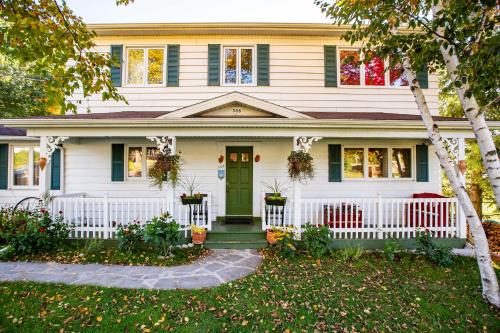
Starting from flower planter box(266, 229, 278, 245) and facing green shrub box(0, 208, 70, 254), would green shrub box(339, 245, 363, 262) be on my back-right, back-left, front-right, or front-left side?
back-left

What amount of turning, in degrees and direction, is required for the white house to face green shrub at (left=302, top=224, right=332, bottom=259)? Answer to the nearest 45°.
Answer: approximately 45° to its left

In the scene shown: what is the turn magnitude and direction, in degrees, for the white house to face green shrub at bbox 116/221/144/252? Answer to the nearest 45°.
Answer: approximately 45° to its right

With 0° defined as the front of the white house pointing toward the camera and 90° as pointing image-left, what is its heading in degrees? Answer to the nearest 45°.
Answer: approximately 0°

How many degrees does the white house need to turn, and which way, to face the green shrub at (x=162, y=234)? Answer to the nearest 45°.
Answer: approximately 45° to its right

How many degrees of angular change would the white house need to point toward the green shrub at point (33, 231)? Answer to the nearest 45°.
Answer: approximately 45° to its right

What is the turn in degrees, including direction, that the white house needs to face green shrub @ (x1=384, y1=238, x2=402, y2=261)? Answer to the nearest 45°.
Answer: approximately 45° to its left

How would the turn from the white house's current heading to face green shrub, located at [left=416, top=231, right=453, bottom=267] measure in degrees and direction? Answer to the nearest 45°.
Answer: approximately 45° to its left

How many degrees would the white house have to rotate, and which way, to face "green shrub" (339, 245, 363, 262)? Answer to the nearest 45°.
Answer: approximately 45° to its left
